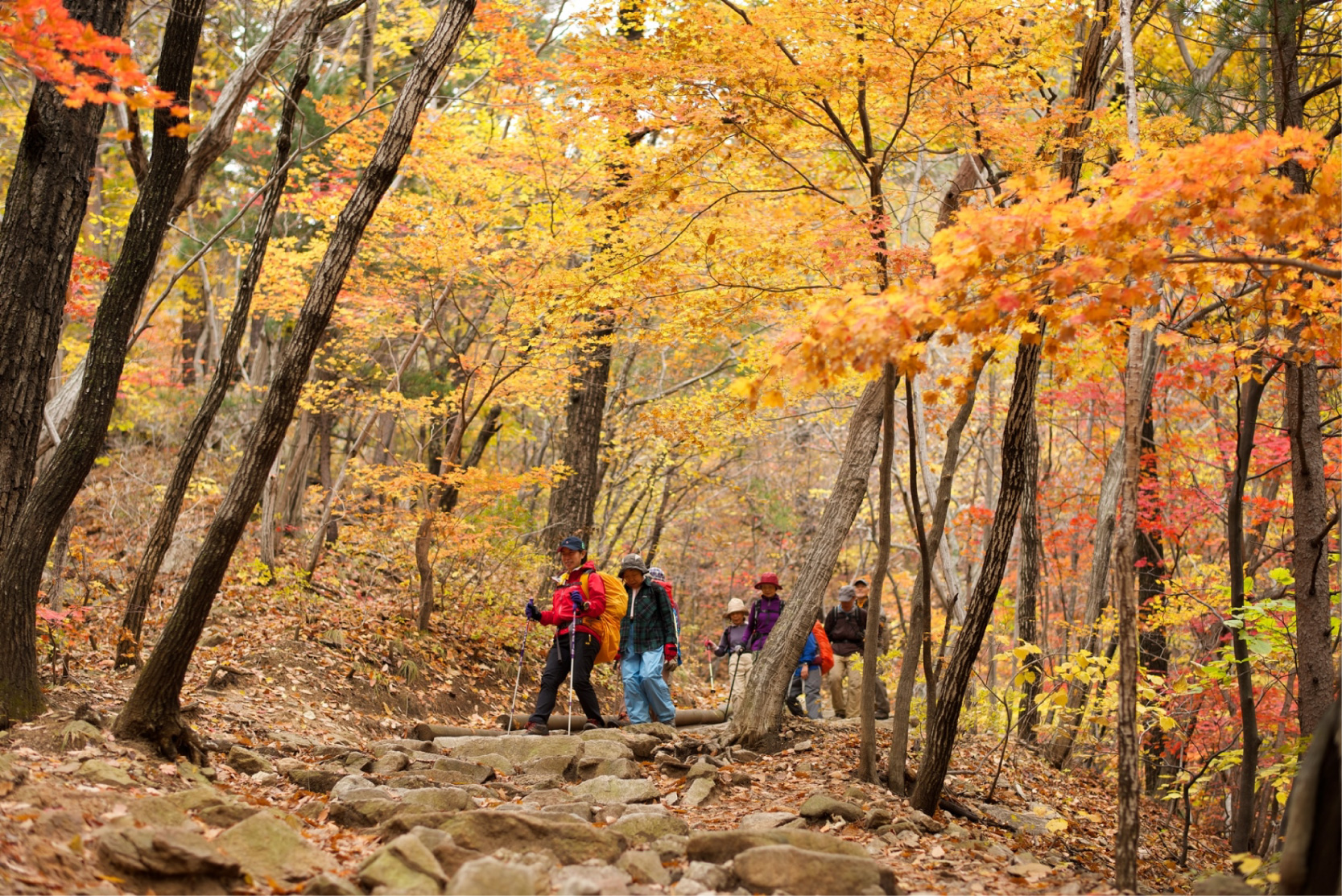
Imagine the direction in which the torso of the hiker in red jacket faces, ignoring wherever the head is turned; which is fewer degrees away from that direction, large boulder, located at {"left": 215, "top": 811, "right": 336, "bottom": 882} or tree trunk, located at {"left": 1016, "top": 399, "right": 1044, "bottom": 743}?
the large boulder

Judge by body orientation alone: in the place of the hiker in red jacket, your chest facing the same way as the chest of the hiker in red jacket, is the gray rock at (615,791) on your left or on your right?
on your left

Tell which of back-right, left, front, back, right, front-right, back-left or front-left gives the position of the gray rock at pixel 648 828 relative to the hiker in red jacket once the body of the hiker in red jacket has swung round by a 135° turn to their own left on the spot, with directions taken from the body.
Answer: right

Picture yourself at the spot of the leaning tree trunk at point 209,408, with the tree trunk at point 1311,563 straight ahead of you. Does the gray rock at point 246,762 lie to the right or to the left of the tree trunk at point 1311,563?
right

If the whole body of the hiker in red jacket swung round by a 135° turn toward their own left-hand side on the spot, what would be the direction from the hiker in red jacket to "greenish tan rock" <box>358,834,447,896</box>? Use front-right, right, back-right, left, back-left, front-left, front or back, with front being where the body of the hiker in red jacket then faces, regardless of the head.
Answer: right

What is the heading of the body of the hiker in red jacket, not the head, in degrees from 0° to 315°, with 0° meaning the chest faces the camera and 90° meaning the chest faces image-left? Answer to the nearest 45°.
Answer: approximately 45°

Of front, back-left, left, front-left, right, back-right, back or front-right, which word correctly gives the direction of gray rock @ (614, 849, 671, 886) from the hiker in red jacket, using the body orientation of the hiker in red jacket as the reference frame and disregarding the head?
front-left

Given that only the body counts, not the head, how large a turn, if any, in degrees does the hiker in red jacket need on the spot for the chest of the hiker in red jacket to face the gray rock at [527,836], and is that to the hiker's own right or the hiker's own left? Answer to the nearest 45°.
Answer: approximately 45° to the hiker's own left

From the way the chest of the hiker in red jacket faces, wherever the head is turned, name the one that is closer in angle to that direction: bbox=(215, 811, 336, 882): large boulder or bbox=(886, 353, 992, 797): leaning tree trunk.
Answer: the large boulder

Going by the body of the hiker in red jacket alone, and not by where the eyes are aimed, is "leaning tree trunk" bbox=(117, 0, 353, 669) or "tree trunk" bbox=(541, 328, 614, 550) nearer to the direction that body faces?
the leaning tree trunk

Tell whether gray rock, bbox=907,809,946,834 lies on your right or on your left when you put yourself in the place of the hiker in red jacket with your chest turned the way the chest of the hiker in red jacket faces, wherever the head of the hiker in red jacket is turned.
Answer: on your left
